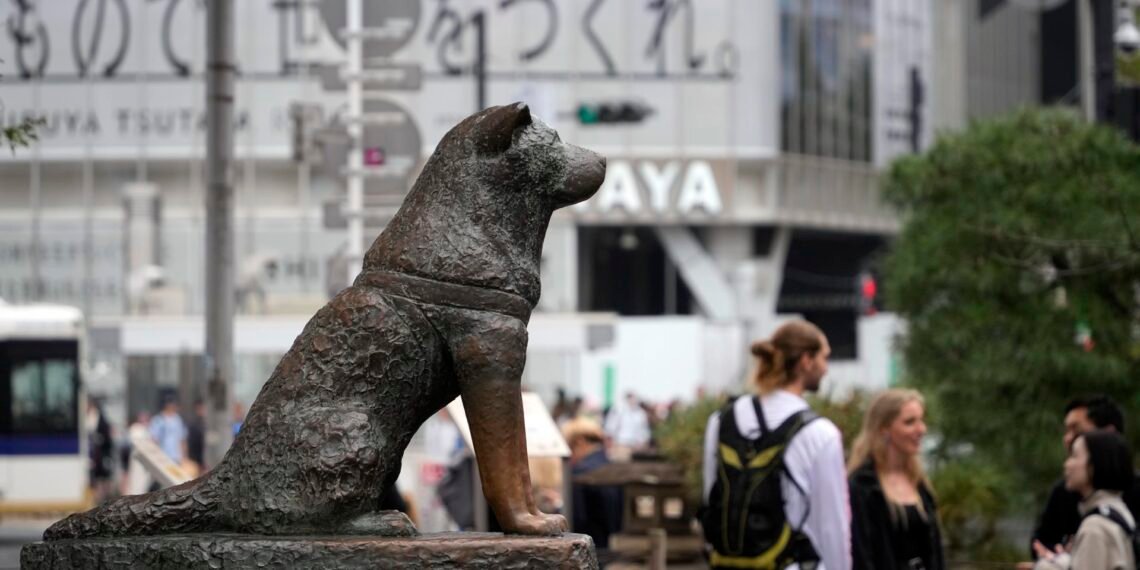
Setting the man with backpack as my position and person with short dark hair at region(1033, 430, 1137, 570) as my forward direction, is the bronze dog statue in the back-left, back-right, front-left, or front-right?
back-right

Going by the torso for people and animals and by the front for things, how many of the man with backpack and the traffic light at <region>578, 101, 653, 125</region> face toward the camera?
1

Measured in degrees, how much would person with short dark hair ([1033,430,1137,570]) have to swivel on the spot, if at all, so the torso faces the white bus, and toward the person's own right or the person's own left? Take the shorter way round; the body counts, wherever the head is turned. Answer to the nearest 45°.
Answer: approximately 45° to the person's own right

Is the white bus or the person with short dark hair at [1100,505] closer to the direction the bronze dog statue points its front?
the person with short dark hair
